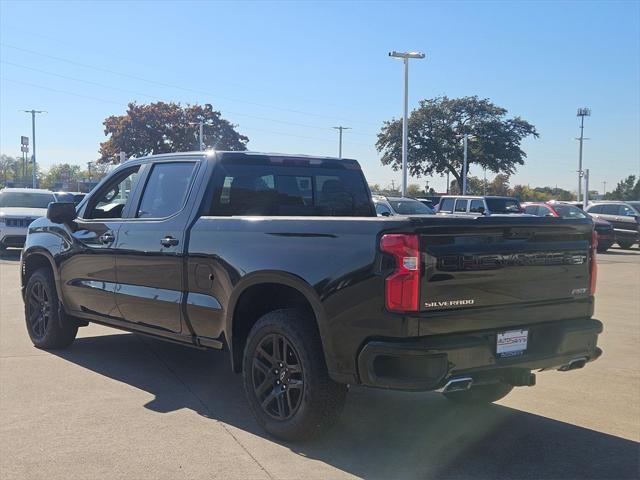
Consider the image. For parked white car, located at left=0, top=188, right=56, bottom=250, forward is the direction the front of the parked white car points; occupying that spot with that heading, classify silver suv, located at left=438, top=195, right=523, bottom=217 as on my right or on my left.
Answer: on my left

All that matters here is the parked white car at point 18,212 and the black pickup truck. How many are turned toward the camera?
1

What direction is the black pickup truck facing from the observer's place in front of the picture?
facing away from the viewer and to the left of the viewer

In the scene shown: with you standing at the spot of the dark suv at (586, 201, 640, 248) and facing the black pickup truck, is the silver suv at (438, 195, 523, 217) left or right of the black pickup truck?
right

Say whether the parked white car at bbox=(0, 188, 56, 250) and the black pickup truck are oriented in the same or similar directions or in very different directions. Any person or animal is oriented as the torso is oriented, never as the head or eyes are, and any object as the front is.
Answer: very different directions
